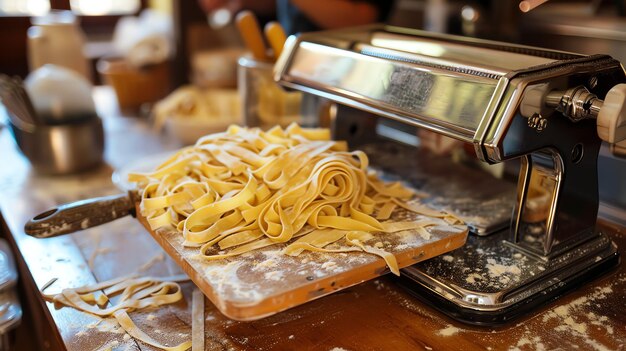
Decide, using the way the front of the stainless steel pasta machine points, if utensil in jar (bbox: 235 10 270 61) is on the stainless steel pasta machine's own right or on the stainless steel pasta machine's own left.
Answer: on the stainless steel pasta machine's own right

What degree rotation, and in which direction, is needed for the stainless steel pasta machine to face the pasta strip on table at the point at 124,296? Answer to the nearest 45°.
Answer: approximately 45° to its right

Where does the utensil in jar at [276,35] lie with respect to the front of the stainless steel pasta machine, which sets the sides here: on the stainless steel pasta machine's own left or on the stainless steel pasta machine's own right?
on the stainless steel pasta machine's own right

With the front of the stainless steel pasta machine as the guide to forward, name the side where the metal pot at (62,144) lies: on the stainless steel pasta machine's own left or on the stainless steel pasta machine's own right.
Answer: on the stainless steel pasta machine's own right

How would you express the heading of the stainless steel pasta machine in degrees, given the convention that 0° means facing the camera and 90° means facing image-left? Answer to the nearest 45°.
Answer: approximately 45°
